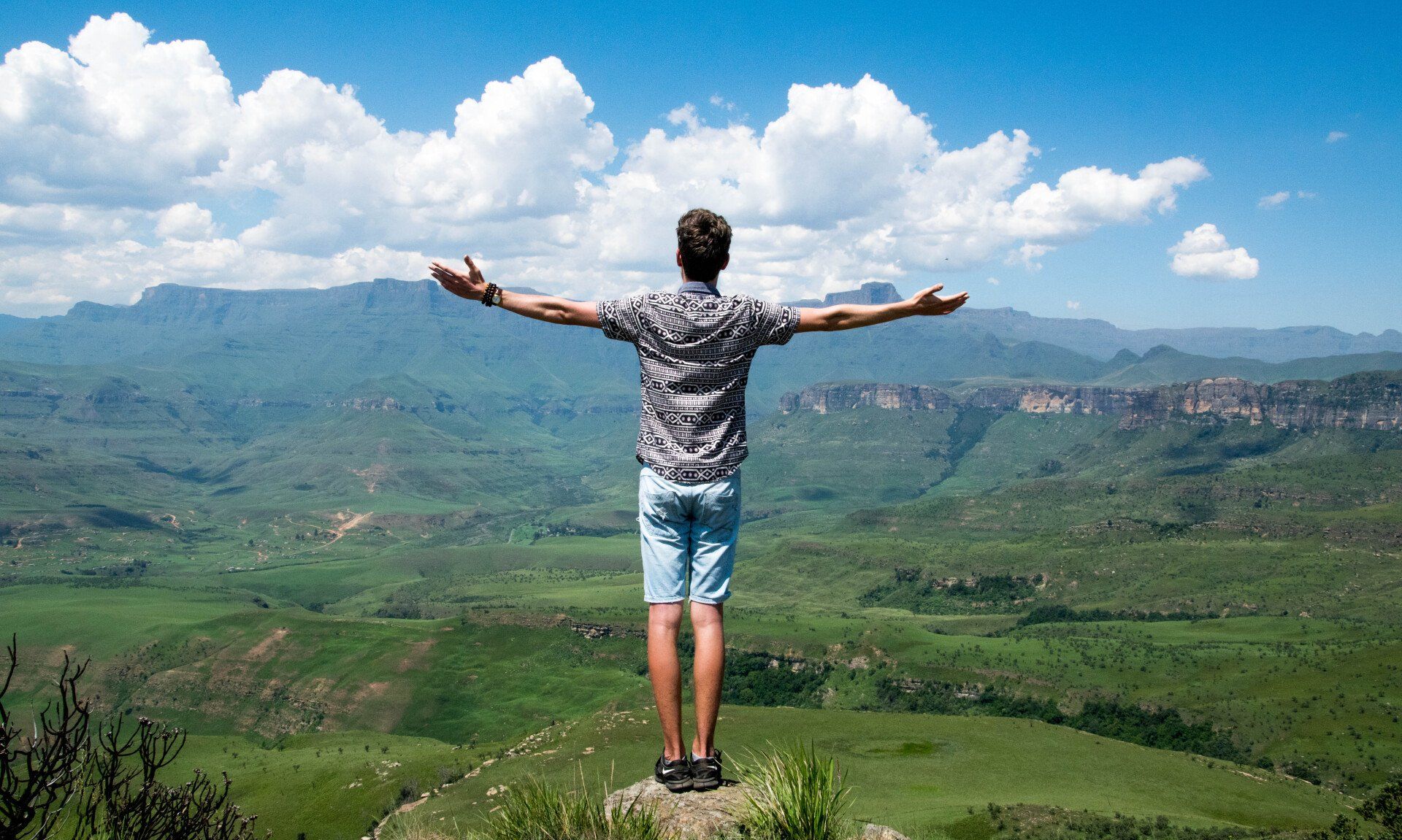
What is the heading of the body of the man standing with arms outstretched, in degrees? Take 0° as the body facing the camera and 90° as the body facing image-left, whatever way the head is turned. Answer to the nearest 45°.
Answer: approximately 180°

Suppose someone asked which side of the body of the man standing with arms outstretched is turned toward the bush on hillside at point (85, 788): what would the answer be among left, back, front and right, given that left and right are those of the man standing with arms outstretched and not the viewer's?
left

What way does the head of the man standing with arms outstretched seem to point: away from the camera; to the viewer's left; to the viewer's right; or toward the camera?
away from the camera
